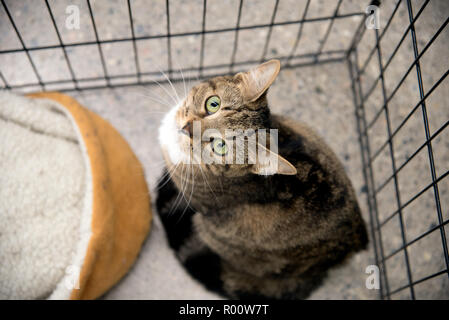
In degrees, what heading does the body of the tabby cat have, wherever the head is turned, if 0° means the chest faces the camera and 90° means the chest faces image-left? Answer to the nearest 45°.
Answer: approximately 90°
